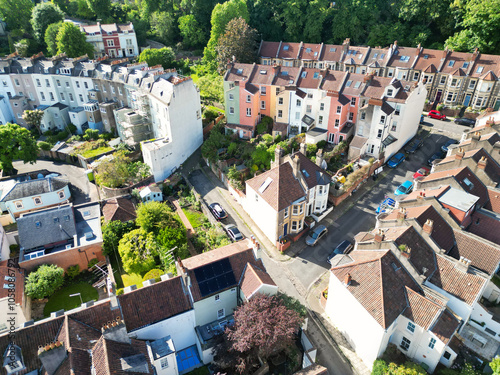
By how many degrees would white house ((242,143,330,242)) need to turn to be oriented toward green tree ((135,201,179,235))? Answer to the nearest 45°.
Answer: approximately 135° to its right

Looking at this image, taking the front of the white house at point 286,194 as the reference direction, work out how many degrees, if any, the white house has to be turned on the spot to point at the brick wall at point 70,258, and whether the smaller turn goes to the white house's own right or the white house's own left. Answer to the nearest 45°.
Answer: approximately 135° to the white house's own right

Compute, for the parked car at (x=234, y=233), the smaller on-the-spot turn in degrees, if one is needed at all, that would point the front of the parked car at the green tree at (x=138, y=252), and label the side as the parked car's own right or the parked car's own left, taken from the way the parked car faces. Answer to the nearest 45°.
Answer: approximately 90° to the parked car's own left

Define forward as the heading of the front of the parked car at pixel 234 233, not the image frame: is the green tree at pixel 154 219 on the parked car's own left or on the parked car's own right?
on the parked car's own right
